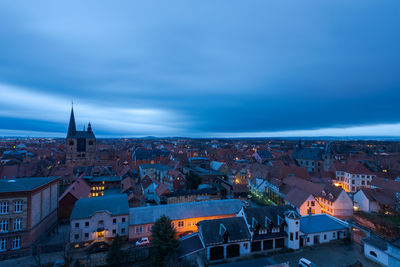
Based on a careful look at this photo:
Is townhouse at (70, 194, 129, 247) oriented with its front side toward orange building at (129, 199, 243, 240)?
no

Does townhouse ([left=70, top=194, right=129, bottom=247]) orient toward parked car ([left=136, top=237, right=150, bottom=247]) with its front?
no

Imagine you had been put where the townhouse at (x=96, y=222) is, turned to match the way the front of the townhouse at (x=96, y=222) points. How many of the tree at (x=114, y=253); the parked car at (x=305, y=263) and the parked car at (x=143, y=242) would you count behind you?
0

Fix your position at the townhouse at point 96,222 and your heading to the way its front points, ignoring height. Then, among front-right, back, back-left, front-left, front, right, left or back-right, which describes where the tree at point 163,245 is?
front-left

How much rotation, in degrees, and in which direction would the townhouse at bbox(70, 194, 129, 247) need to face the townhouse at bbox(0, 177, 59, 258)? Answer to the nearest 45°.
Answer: approximately 90° to its right

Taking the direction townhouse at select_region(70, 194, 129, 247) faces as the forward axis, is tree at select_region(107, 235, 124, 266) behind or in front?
in front

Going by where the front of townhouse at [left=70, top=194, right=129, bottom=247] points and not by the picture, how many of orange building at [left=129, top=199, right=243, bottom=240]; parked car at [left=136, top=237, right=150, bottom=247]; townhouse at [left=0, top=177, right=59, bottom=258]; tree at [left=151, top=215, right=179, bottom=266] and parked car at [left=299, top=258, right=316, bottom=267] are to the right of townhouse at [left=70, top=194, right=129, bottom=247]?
1

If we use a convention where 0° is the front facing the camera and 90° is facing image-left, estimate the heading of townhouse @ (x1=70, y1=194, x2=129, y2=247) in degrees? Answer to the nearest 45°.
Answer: approximately 0°

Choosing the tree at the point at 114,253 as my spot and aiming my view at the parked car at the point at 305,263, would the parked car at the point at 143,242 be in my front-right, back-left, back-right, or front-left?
front-left

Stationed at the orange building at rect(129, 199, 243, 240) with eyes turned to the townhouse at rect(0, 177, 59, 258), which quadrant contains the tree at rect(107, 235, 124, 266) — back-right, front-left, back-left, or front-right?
front-left

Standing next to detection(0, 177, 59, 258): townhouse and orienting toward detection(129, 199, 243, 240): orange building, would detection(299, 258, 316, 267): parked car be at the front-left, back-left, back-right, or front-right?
front-right

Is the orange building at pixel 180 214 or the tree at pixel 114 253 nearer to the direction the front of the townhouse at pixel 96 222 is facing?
the tree

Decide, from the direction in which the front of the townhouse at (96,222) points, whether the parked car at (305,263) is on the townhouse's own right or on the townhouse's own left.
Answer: on the townhouse's own left

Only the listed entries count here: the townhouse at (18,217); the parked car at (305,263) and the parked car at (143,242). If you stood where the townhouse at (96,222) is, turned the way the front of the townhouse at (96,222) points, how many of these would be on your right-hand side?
1

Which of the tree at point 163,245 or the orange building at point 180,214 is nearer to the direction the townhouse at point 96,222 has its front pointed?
the tree
